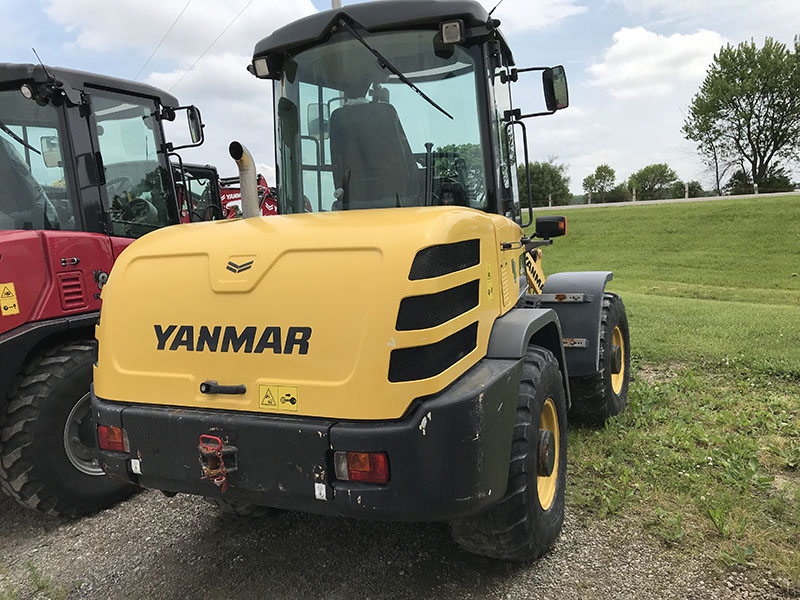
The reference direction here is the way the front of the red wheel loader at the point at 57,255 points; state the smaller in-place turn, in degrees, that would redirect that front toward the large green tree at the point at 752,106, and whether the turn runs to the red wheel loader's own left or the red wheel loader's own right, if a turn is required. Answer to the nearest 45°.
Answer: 0° — it already faces it

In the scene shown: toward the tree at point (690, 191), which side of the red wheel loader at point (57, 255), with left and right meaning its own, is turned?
front

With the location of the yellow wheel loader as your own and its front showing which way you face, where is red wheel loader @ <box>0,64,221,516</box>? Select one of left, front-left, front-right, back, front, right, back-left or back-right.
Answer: left

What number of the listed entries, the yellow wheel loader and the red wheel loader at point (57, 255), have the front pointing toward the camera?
0

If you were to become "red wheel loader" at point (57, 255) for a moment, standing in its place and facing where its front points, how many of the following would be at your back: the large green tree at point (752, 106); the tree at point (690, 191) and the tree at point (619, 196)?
0

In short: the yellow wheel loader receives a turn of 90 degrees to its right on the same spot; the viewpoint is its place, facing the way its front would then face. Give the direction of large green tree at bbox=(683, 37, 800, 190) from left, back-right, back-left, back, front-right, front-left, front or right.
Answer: left

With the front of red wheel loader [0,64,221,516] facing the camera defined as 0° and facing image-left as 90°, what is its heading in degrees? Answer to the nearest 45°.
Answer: approximately 225°

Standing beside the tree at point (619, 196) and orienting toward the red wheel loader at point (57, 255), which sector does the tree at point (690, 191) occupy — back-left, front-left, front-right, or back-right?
back-left

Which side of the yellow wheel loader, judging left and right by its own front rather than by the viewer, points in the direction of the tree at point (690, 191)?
front

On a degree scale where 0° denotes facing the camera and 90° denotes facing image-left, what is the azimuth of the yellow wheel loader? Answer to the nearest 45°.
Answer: approximately 225°

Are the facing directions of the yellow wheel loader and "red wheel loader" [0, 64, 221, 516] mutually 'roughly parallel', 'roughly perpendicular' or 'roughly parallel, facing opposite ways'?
roughly parallel

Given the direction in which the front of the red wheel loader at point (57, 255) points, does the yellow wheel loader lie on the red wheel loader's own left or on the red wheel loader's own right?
on the red wheel loader's own right

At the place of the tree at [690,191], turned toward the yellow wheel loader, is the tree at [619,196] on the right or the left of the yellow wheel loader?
right

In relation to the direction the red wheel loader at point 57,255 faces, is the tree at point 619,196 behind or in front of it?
in front
